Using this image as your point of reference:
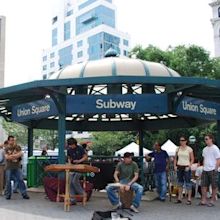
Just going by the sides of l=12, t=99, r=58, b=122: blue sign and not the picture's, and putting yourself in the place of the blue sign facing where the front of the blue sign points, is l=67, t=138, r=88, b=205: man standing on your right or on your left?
on your left

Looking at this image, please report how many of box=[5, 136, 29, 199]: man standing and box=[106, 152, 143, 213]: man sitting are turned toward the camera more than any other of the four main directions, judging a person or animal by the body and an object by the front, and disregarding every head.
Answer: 2

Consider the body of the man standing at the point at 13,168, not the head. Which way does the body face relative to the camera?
toward the camera

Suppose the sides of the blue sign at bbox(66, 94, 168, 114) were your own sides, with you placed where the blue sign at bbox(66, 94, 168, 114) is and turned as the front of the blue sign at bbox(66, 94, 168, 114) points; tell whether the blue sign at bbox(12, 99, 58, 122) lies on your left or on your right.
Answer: on your right

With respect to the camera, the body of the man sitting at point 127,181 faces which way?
toward the camera

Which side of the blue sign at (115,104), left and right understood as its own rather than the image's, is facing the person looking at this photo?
front

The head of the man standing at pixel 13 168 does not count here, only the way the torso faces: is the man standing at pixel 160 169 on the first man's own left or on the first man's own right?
on the first man's own left

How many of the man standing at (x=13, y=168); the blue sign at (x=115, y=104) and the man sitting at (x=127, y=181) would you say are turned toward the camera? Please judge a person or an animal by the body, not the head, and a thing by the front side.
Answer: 3

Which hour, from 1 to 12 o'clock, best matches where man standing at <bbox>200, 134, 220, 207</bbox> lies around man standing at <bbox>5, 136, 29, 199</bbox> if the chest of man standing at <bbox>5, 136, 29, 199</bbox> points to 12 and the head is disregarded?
man standing at <bbox>200, 134, 220, 207</bbox> is roughly at 10 o'clock from man standing at <bbox>5, 136, 29, 199</bbox>.

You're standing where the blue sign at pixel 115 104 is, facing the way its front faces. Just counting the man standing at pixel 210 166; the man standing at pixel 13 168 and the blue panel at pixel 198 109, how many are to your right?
1

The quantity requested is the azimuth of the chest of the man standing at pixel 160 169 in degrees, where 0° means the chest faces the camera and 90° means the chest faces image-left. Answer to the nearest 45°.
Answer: approximately 45°

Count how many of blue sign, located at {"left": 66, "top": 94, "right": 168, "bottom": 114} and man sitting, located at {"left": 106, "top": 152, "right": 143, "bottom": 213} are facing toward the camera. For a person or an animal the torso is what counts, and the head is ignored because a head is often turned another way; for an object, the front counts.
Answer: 2
